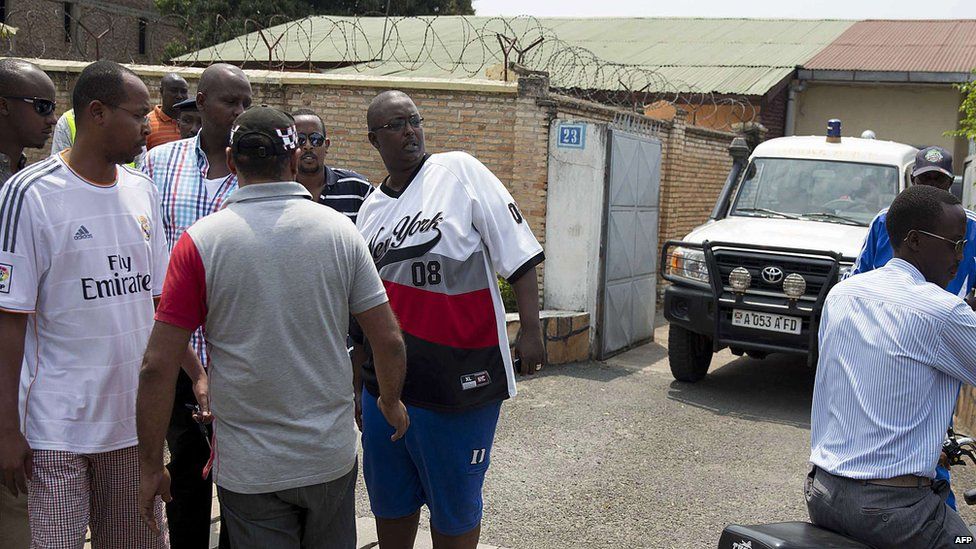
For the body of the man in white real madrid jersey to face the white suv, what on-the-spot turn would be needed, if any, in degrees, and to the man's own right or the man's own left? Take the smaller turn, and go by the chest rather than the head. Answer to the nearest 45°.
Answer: approximately 90° to the man's own left

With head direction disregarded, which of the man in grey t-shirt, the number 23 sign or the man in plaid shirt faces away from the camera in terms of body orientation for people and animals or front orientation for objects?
the man in grey t-shirt

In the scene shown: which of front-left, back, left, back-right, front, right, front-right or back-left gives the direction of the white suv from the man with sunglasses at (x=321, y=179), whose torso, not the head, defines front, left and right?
back-left

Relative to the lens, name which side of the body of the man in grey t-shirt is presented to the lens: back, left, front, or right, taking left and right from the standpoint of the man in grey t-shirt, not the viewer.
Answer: back

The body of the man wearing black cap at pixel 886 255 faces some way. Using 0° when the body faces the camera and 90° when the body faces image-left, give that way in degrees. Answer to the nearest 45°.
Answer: approximately 0°

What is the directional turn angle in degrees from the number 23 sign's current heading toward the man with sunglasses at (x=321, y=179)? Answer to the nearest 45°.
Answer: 0° — it already faces them

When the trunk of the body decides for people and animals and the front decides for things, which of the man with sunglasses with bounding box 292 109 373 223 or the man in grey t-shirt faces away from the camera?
the man in grey t-shirt

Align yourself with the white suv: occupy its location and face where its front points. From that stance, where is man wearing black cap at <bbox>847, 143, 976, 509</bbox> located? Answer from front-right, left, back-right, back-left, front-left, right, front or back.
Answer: front-left

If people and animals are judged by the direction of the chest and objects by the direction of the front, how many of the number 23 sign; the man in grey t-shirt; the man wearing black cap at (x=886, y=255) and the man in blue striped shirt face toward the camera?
2
